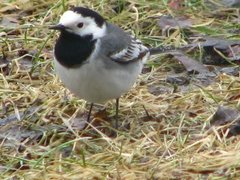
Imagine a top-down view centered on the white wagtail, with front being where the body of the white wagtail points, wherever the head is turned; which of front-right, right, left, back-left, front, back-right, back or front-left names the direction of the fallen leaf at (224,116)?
back-left

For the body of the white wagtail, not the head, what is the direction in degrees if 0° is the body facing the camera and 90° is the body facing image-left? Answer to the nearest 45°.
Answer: approximately 45°

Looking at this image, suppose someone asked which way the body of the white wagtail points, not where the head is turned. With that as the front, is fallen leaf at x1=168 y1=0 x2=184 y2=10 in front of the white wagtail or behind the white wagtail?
behind

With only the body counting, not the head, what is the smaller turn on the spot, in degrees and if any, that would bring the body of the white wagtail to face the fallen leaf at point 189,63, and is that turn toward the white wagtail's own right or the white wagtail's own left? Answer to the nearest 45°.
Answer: approximately 180°

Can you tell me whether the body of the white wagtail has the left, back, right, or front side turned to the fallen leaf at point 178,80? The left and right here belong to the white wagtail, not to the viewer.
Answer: back
